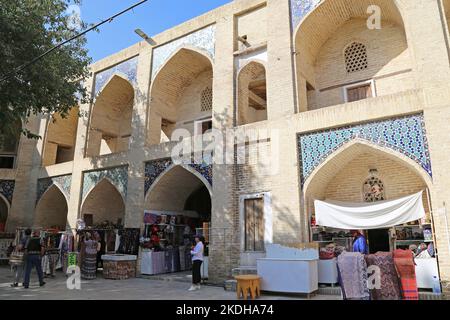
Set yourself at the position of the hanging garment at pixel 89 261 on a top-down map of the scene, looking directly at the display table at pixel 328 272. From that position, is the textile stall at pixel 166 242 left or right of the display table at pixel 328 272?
left

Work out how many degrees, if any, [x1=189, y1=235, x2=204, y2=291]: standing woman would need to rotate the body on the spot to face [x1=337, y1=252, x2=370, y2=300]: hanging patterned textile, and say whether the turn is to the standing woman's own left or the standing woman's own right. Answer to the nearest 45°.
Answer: approximately 135° to the standing woman's own left

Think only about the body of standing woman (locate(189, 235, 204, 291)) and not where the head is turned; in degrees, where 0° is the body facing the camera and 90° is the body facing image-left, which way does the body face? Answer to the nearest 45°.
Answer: approximately 90°

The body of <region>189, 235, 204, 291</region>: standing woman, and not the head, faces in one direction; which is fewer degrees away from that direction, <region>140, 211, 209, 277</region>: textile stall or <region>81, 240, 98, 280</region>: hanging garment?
the hanging garment

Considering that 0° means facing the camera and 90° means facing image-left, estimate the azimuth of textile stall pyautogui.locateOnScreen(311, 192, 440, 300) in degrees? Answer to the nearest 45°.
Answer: approximately 0°

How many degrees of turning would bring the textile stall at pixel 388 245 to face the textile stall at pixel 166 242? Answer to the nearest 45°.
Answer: approximately 90° to its right

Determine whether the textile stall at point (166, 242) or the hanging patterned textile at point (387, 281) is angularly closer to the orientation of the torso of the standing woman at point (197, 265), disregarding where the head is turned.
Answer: the textile stall

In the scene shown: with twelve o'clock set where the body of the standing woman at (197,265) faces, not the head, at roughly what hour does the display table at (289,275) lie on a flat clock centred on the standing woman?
The display table is roughly at 7 o'clock from the standing woman.

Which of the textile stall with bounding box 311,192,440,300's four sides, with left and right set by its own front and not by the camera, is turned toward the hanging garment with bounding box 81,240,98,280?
right

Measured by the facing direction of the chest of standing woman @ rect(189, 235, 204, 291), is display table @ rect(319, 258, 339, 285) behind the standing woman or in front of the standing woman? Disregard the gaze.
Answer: behind

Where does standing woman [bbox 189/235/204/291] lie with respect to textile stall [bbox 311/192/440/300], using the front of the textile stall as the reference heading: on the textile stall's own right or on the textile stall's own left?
on the textile stall's own right

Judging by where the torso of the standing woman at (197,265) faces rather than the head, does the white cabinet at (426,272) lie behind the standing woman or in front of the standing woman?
behind

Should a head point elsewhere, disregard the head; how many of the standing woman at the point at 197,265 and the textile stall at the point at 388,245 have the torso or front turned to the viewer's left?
1
